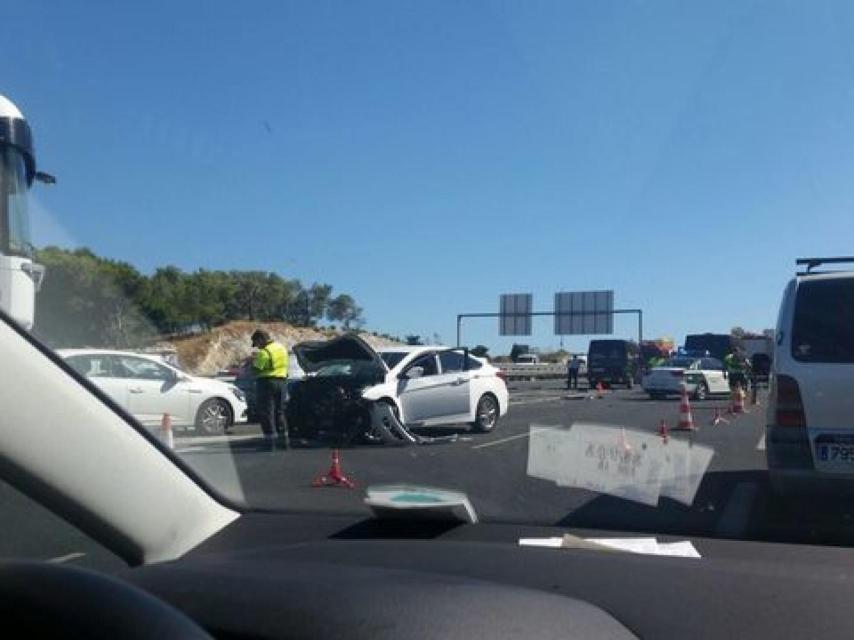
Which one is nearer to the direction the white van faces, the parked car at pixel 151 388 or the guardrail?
the guardrail

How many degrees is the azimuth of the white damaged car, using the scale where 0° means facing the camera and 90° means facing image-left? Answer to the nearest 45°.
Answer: approximately 45°

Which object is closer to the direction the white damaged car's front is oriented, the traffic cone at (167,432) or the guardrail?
the traffic cone

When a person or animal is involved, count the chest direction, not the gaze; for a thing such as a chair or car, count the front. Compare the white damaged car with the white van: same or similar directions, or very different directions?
very different directions

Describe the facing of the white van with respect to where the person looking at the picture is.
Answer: facing away from the viewer

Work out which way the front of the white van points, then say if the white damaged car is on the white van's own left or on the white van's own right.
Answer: on the white van's own left

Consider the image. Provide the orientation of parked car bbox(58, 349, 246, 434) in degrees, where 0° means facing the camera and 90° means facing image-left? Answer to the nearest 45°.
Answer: approximately 270°

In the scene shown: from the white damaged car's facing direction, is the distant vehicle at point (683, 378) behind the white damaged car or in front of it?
behind

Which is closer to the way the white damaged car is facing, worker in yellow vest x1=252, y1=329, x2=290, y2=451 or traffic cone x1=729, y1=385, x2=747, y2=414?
the worker in yellow vest

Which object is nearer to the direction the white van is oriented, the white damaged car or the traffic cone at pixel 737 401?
the traffic cone

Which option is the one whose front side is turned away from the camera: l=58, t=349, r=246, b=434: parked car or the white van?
the white van
